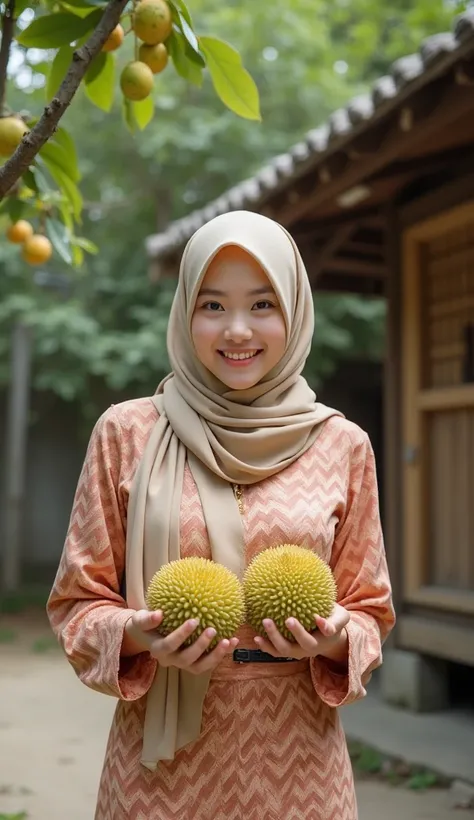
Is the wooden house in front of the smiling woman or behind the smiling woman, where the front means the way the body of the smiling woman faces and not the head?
behind

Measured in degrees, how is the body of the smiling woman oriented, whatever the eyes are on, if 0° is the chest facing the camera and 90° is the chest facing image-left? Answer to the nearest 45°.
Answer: approximately 0°
